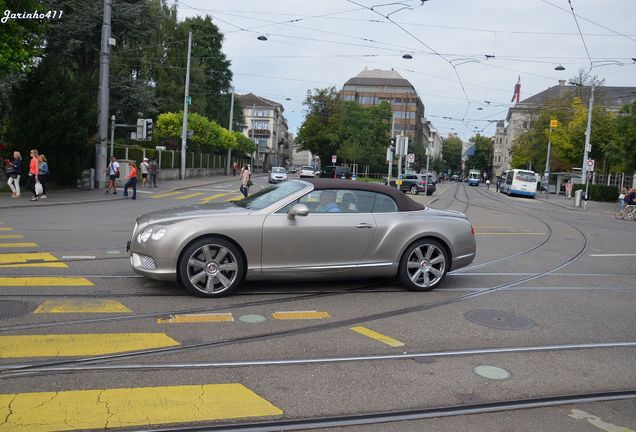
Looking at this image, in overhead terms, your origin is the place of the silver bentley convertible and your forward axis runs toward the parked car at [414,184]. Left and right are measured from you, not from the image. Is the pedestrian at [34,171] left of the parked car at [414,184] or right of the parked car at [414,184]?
left

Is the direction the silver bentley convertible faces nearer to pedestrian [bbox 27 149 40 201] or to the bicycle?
the pedestrian

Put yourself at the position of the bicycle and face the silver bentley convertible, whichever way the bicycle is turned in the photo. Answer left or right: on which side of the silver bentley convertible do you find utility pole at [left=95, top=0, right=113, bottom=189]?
right

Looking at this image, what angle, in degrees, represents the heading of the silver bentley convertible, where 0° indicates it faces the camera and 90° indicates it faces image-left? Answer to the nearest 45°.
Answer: approximately 90°

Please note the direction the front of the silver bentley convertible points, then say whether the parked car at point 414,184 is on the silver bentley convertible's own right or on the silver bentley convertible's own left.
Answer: on the silver bentley convertible's own right

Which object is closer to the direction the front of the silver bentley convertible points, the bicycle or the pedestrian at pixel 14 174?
the pedestrian

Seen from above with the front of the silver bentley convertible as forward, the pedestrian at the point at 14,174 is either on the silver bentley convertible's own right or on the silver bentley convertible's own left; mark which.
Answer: on the silver bentley convertible's own right

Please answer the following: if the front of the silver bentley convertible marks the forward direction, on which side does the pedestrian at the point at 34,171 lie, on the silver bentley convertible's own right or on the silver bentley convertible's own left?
on the silver bentley convertible's own right

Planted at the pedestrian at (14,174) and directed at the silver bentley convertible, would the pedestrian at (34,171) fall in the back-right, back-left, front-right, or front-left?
front-left

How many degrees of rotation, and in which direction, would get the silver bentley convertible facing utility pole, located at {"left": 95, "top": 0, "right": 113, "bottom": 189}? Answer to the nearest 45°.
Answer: approximately 45° to its right
